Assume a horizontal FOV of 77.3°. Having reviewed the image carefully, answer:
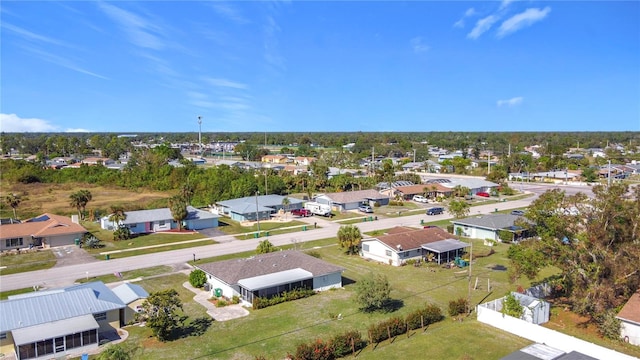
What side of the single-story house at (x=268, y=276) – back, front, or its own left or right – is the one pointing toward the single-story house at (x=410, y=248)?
right

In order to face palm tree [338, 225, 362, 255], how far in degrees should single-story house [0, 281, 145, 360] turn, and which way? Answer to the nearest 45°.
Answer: approximately 90° to its right

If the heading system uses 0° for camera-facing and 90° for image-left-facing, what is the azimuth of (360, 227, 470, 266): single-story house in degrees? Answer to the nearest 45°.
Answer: approximately 135°

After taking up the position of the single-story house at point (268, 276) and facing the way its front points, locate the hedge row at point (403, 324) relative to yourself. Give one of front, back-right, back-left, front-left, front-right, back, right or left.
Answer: back

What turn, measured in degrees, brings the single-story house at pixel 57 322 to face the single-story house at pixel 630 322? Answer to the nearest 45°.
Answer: approximately 135° to its right

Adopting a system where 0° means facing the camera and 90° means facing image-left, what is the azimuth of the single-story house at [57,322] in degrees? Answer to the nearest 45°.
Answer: approximately 180°

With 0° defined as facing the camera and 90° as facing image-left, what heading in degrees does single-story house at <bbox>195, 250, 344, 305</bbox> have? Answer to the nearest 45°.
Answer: approximately 135°

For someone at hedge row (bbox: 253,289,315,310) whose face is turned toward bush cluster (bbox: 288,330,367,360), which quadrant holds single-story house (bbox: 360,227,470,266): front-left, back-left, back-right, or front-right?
back-left

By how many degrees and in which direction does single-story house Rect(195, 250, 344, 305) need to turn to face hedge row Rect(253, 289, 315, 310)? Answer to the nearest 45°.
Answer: approximately 180°

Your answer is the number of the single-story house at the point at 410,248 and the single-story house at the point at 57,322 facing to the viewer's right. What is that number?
0

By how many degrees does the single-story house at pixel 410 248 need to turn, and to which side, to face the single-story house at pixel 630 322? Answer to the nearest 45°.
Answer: approximately 180°

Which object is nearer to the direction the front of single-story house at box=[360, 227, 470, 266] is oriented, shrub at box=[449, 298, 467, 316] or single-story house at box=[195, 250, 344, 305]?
the single-story house
